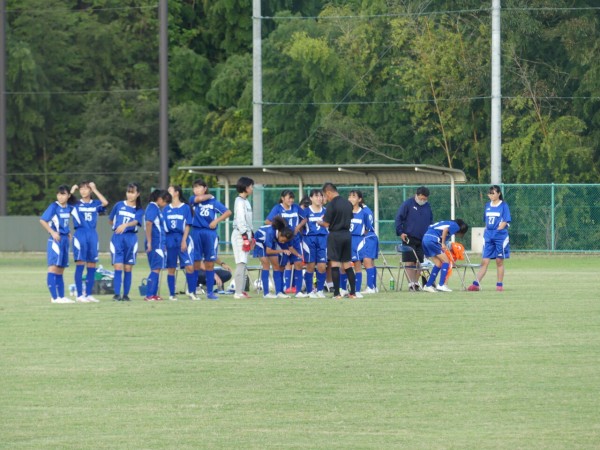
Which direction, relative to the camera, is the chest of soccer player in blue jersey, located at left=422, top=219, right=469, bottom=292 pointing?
to the viewer's right

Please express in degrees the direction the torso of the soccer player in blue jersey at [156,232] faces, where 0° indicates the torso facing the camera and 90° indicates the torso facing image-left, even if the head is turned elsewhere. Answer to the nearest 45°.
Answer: approximately 270°

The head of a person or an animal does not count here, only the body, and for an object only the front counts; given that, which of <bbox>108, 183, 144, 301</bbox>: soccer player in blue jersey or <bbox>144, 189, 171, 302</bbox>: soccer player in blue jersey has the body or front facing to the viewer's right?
<bbox>144, 189, 171, 302</bbox>: soccer player in blue jersey

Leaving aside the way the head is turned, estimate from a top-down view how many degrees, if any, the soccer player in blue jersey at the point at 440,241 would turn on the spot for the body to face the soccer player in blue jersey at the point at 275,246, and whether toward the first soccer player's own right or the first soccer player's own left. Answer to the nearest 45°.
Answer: approximately 135° to the first soccer player's own right

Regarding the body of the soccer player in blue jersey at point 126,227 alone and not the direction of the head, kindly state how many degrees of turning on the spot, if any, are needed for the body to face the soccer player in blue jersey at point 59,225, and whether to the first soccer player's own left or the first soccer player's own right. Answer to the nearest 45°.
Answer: approximately 90° to the first soccer player's own right

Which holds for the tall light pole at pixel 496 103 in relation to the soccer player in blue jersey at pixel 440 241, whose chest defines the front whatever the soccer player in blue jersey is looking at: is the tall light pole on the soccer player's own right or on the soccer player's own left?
on the soccer player's own left

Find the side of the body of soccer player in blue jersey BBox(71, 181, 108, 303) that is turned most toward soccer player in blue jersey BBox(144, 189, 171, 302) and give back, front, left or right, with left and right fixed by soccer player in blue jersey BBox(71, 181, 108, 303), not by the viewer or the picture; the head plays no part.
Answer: left
